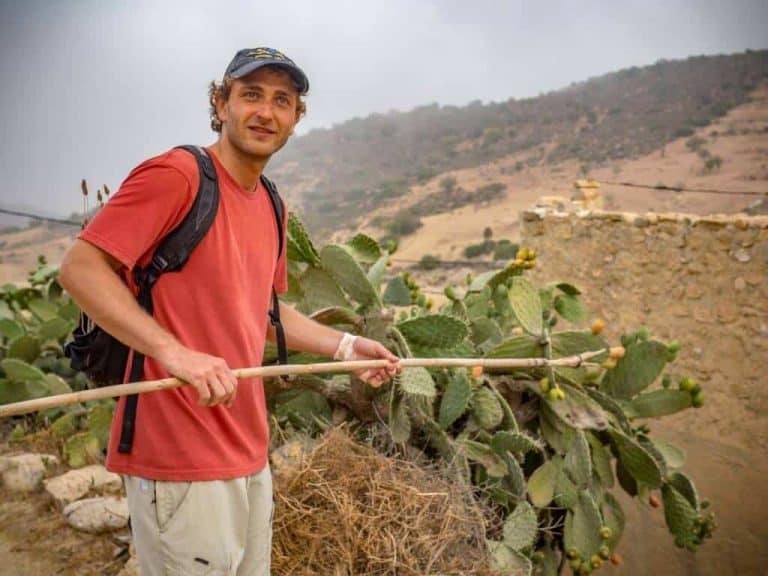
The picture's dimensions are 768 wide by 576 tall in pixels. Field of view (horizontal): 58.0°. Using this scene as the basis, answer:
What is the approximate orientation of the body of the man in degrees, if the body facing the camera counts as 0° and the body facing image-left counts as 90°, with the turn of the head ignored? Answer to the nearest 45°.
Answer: approximately 315°

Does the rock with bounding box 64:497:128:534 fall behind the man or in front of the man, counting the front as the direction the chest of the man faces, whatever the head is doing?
behind

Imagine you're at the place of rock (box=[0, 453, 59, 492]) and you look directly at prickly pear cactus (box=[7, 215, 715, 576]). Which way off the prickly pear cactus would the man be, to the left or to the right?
right

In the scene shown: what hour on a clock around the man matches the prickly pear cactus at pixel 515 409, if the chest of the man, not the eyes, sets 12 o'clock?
The prickly pear cactus is roughly at 9 o'clock from the man.

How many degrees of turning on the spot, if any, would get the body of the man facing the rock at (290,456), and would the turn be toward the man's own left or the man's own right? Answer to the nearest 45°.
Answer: approximately 135° to the man's own left
